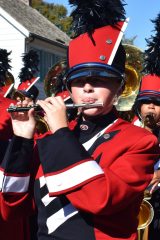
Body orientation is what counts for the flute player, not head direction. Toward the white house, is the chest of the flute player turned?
no

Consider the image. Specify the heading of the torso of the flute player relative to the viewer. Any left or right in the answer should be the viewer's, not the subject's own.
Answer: facing the viewer and to the left of the viewer

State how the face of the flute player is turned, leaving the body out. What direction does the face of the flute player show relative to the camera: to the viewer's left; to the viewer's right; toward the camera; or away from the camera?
toward the camera

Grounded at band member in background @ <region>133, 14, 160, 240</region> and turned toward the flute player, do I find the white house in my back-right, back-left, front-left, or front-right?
back-right

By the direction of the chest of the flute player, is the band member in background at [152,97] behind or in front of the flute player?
behind

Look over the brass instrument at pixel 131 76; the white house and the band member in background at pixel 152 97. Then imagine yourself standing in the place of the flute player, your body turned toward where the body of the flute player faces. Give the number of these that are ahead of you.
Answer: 0

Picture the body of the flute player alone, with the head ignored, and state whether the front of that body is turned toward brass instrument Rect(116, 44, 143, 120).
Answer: no
